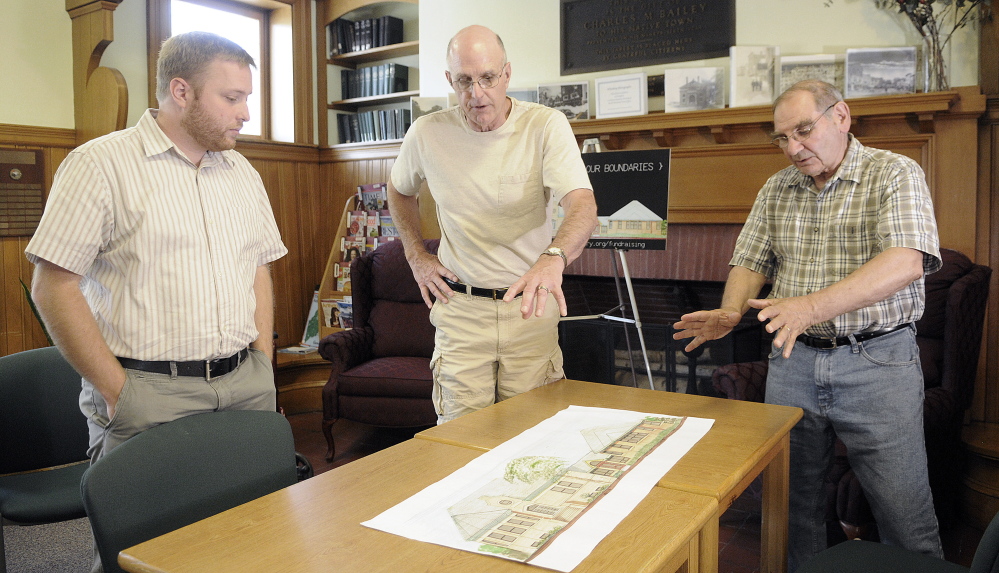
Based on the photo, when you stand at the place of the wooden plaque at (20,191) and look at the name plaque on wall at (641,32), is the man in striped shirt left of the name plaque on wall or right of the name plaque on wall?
right

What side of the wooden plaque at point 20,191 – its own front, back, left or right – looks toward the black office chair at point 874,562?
front

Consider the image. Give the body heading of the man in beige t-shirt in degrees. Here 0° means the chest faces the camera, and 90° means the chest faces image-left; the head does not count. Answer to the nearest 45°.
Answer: approximately 0°

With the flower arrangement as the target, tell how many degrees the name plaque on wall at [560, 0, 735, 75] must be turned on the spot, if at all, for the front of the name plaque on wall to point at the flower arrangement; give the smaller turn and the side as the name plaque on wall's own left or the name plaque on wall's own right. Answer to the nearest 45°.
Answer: approximately 90° to the name plaque on wall's own left

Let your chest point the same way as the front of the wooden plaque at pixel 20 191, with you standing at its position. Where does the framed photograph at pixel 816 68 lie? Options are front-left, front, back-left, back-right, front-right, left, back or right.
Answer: front-left

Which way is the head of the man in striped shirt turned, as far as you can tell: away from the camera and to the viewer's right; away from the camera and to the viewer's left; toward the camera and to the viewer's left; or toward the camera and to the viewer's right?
toward the camera and to the viewer's right

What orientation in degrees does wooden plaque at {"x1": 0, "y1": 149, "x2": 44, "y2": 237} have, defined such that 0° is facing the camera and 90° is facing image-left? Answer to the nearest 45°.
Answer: approximately 0°
